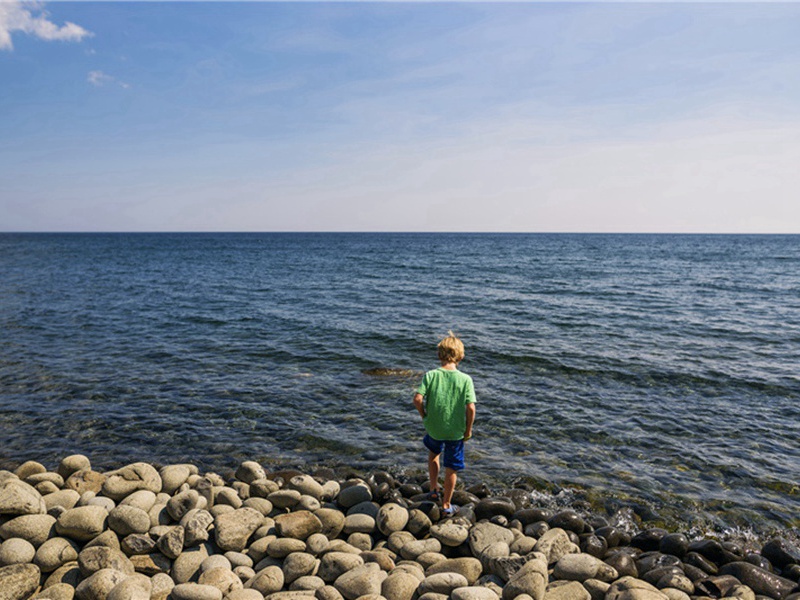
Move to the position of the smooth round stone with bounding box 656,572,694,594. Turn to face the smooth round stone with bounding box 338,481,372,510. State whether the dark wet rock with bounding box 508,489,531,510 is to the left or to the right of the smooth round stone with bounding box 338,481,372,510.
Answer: right

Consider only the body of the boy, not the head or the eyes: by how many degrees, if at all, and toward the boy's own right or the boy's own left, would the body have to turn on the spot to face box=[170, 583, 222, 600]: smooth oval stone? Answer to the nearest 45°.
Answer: approximately 135° to the boy's own left

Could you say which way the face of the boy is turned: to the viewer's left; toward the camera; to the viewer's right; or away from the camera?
away from the camera

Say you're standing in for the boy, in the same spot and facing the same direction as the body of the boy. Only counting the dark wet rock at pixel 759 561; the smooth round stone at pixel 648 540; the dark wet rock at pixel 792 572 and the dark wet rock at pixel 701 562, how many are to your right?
4

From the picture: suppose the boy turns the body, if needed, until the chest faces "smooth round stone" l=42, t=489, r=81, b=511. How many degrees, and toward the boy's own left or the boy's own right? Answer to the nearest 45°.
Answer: approximately 90° to the boy's own left

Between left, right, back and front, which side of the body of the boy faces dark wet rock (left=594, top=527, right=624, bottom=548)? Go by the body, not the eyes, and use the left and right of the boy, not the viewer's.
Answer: right

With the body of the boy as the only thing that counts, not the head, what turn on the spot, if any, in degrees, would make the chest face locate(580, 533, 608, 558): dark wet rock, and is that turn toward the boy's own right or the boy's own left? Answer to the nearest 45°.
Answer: approximately 90° to the boy's own right

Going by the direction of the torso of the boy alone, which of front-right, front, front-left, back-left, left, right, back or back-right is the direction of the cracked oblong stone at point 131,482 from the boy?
left

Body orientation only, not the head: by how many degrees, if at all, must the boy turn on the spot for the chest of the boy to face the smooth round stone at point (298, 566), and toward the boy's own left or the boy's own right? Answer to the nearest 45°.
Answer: approximately 135° to the boy's own left

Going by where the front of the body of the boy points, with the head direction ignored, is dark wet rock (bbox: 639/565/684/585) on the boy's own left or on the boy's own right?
on the boy's own right

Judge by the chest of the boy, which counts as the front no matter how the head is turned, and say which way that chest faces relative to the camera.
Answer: away from the camera

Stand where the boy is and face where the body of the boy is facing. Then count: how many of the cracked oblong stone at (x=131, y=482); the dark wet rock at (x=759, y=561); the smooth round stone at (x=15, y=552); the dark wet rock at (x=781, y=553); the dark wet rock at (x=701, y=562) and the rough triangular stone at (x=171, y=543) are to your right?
3

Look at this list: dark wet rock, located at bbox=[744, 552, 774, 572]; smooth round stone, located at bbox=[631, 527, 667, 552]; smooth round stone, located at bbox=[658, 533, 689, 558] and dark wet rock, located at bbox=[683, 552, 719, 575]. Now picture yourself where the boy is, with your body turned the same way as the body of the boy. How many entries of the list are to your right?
4

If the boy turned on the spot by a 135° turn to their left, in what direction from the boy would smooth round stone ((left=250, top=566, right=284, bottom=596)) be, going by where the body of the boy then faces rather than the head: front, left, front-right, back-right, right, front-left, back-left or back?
front
